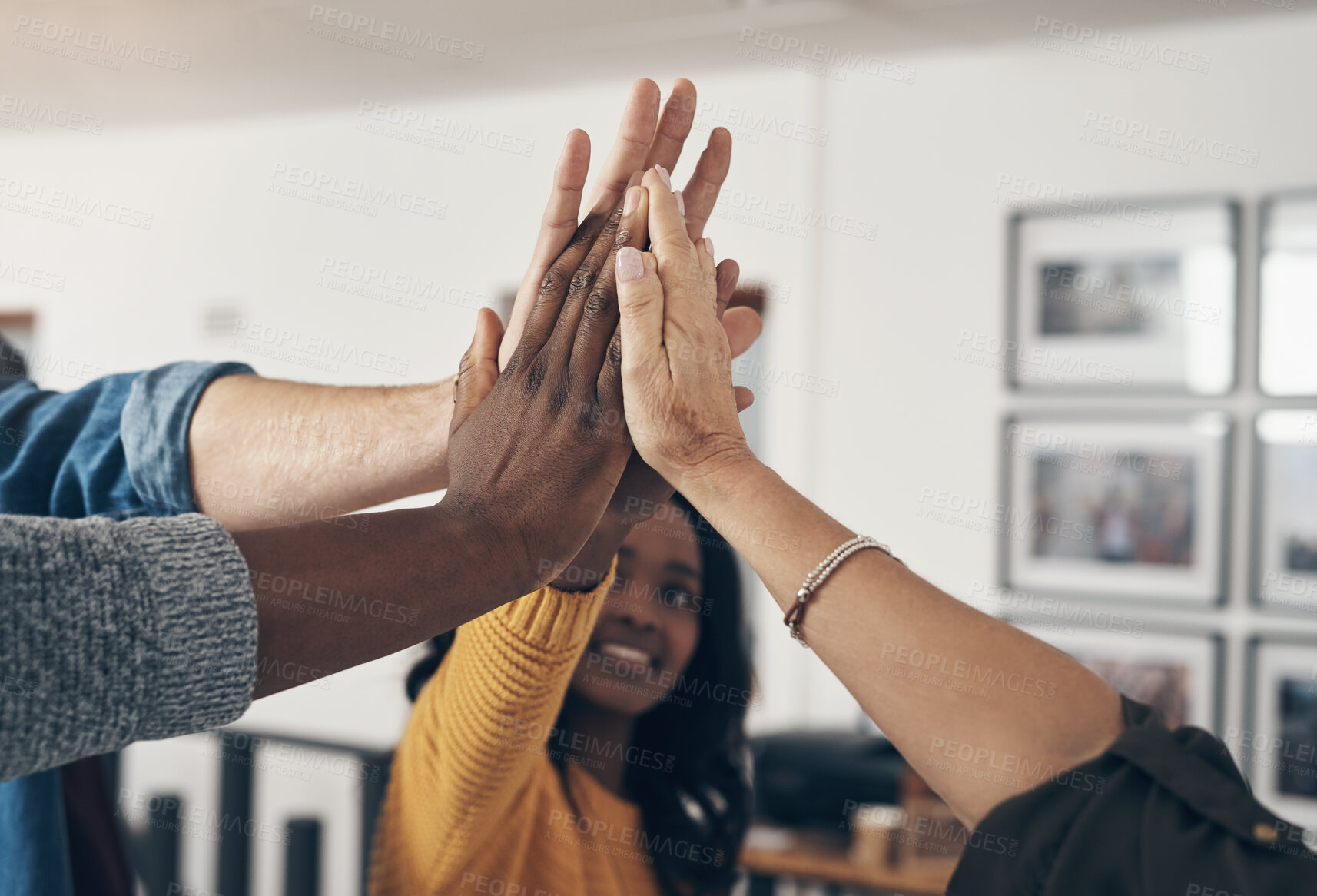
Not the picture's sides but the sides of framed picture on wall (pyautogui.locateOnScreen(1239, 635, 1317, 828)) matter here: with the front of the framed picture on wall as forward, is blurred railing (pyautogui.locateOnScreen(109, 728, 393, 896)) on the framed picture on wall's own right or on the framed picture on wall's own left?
on the framed picture on wall's own right

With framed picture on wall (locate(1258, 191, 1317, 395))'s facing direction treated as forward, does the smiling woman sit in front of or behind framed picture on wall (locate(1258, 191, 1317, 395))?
in front

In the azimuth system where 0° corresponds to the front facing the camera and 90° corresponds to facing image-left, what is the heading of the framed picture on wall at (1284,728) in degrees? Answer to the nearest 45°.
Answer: approximately 0°

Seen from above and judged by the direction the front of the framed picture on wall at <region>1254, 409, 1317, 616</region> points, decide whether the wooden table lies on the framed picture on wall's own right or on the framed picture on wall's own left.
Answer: on the framed picture on wall's own right

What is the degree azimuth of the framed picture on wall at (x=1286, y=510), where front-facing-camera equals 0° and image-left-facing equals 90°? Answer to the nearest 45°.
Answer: approximately 0°
